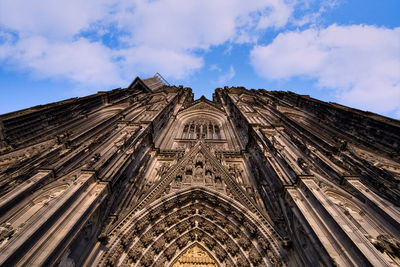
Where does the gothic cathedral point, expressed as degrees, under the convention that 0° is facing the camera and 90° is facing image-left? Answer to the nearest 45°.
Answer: approximately 0°
